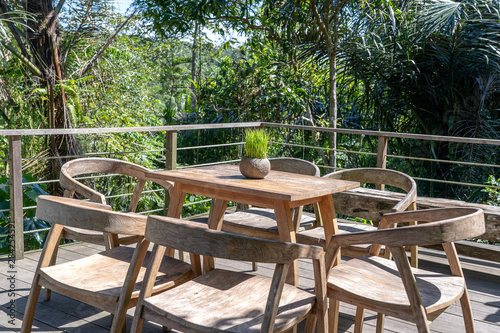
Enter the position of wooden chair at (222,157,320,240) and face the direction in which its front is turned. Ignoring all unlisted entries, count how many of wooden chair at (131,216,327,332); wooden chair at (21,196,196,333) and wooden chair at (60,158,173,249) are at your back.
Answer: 0

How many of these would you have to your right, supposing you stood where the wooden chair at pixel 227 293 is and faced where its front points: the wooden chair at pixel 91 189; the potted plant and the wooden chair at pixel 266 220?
0

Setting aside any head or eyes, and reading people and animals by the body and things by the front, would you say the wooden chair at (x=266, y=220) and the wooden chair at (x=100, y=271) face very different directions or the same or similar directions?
very different directions

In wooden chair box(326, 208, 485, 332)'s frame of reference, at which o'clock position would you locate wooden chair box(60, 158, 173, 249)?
wooden chair box(60, 158, 173, 249) is roughly at 11 o'clock from wooden chair box(326, 208, 485, 332).

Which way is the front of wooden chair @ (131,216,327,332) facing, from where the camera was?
facing away from the viewer and to the right of the viewer

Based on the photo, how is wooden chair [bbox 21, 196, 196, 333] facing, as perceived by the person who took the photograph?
facing away from the viewer and to the right of the viewer

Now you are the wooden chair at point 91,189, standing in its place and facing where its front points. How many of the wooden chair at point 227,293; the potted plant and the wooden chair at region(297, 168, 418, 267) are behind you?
0

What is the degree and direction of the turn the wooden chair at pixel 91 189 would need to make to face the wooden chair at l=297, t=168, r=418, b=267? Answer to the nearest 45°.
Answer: approximately 45° to its left

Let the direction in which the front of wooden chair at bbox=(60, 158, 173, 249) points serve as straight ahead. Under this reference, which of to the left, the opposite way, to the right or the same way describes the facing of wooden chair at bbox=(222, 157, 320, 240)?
to the right

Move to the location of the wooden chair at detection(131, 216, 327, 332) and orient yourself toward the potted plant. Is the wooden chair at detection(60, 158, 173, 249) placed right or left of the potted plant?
left

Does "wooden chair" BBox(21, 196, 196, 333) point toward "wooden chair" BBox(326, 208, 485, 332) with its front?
no

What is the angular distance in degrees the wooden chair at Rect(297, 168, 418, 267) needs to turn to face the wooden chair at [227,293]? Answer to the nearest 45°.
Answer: approximately 45° to its left

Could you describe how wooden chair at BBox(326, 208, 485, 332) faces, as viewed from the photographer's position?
facing away from the viewer and to the left of the viewer

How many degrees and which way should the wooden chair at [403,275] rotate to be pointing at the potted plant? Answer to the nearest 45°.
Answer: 0° — it already faces it

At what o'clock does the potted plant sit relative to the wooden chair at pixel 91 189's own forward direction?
The potted plant is roughly at 11 o'clock from the wooden chair.

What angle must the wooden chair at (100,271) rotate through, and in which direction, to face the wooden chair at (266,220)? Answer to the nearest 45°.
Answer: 0° — it already faces it

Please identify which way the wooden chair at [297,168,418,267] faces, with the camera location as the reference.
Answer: facing the viewer and to the left of the viewer

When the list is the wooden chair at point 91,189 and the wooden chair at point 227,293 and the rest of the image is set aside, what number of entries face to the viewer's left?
0

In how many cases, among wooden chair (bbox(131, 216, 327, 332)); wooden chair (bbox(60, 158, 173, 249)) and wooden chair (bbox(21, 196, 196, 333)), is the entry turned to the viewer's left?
0

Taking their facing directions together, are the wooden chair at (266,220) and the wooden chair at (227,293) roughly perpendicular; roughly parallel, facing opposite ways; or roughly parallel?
roughly parallel, facing opposite ways
